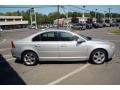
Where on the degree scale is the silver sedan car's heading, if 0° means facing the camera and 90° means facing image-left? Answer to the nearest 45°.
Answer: approximately 270°
